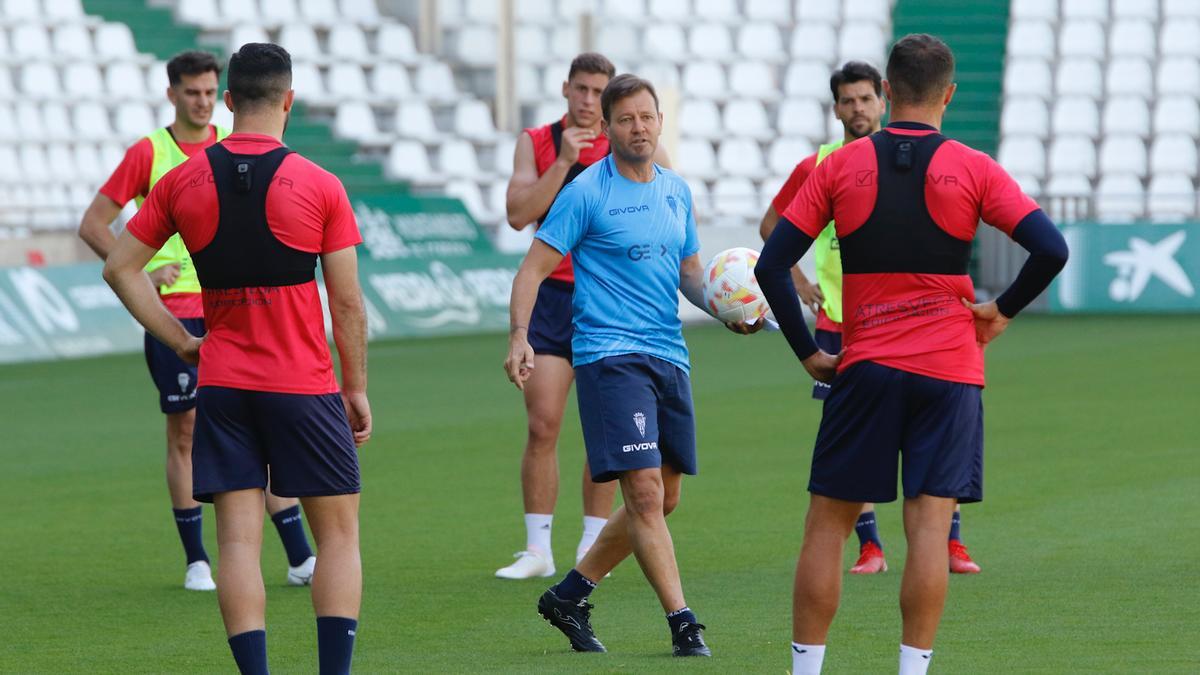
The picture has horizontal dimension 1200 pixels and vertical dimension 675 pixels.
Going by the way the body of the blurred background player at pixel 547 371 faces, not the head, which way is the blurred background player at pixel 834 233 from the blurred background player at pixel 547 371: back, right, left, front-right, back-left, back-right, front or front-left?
left

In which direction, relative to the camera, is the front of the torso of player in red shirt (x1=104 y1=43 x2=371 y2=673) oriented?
away from the camera

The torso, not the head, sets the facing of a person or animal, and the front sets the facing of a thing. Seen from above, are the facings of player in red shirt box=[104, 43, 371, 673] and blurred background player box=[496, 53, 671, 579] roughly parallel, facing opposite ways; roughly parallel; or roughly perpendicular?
roughly parallel, facing opposite ways

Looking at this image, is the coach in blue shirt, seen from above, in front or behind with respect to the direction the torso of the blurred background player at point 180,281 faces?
in front

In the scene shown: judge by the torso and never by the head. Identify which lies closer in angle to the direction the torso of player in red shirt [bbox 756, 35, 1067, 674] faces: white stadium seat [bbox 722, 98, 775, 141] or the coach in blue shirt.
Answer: the white stadium seat

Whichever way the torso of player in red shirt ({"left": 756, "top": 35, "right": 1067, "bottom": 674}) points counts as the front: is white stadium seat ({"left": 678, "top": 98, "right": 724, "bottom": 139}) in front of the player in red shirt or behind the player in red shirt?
in front

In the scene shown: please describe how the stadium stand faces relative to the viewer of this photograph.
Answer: facing the viewer

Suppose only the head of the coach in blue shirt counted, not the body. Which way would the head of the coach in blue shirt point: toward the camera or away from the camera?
toward the camera

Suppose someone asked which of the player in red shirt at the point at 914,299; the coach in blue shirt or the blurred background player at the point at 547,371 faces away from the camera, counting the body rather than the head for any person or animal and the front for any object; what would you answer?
the player in red shirt

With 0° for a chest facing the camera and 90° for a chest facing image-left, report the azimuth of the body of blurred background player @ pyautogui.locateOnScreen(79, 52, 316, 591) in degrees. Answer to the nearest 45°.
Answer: approximately 315°

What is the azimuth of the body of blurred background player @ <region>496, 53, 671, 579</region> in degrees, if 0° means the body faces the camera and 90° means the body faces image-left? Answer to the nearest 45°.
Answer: approximately 0°

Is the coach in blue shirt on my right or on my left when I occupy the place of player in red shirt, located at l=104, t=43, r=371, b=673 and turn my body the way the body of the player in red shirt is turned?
on my right

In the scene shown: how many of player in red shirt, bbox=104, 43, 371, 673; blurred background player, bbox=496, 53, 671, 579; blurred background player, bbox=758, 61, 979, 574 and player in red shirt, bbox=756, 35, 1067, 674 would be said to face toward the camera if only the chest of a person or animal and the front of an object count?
2

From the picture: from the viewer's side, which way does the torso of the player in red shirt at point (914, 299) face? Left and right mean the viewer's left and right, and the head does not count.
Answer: facing away from the viewer

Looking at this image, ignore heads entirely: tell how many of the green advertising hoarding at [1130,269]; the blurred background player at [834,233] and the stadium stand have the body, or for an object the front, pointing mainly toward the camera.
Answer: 3

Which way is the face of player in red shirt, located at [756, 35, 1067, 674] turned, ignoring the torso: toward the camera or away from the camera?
away from the camera

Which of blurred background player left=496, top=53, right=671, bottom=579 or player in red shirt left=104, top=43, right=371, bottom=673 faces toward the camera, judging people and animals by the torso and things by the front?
the blurred background player

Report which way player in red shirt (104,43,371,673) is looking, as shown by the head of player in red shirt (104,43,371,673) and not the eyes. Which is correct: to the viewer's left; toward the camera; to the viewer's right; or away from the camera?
away from the camera

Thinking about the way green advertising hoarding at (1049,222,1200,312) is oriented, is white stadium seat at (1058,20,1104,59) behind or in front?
behind
